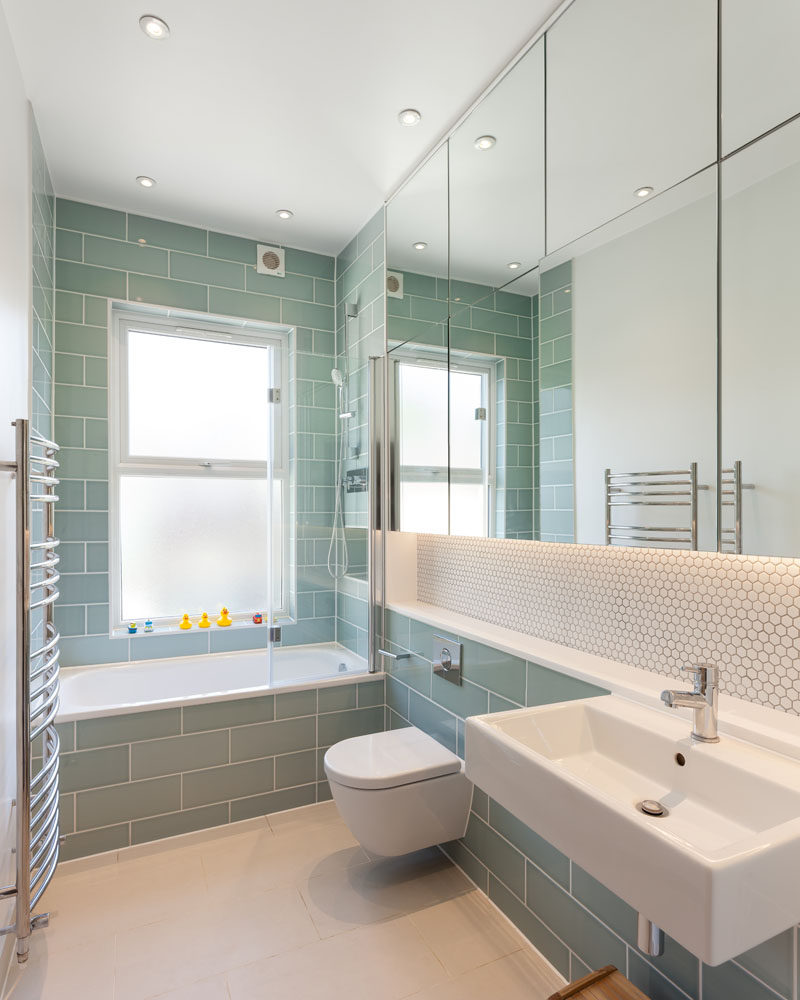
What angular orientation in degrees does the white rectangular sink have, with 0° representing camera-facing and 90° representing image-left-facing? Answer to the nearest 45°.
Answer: approximately 45°

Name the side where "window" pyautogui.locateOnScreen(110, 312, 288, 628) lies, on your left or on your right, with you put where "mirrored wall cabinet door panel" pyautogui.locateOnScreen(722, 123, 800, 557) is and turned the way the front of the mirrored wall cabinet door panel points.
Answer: on your right

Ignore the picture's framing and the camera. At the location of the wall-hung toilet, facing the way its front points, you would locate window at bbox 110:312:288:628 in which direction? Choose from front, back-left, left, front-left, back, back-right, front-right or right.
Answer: right

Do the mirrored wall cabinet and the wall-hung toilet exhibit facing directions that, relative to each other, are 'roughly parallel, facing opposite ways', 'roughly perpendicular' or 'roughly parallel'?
roughly parallel

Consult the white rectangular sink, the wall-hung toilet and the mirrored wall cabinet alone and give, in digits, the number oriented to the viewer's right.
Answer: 0

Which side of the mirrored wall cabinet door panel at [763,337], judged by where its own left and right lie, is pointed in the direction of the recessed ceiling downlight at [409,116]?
right

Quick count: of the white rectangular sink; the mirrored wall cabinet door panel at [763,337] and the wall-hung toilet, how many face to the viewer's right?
0

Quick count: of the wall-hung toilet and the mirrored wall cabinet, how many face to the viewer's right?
0

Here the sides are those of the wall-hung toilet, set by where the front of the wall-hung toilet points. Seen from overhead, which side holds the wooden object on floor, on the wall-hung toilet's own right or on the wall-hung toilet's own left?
on the wall-hung toilet's own left

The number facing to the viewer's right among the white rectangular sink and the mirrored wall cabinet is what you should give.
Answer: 0

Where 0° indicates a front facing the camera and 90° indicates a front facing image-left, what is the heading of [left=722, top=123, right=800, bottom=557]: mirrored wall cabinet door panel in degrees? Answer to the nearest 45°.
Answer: approximately 45°

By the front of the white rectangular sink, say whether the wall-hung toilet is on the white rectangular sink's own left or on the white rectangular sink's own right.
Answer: on the white rectangular sink's own right

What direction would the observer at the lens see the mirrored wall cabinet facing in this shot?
facing the viewer and to the left of the viewer

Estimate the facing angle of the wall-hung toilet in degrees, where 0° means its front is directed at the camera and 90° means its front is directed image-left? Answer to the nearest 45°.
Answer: approximately 45°
